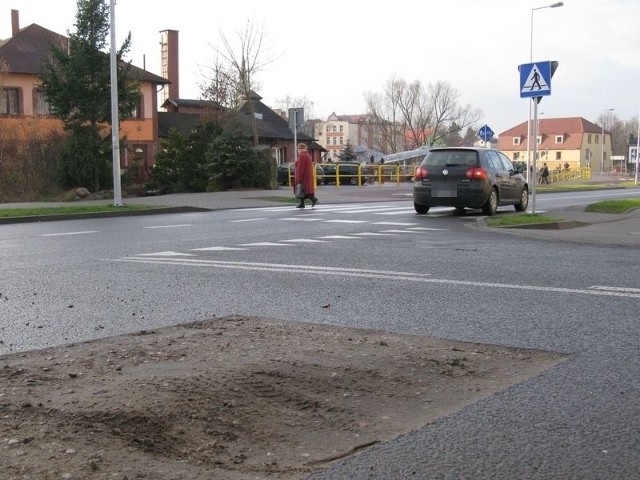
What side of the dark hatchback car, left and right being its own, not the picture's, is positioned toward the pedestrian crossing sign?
right

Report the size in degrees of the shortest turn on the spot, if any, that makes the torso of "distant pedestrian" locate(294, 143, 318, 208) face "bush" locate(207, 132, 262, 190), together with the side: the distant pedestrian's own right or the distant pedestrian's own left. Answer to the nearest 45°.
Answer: approximately 90° to the distant pedestrian's own right

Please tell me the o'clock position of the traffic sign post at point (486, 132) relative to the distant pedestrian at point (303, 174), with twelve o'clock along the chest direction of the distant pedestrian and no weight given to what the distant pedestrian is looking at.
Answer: The traffic sign post is roughly at 4 o'clock from the distant pedestrian.

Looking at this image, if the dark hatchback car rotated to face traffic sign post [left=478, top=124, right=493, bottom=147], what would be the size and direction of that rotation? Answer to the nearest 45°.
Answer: approximately 45° to its left

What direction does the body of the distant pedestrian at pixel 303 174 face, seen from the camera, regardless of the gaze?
to the viewer's left

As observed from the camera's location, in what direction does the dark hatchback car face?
facing away from the viewer and to the right of the viewer

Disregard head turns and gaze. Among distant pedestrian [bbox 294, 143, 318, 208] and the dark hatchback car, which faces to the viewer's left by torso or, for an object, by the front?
the distant pedestrian

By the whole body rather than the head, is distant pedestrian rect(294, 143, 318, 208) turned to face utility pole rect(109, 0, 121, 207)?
yes

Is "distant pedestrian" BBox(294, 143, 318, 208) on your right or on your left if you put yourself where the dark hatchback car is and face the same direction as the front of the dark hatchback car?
on your left
